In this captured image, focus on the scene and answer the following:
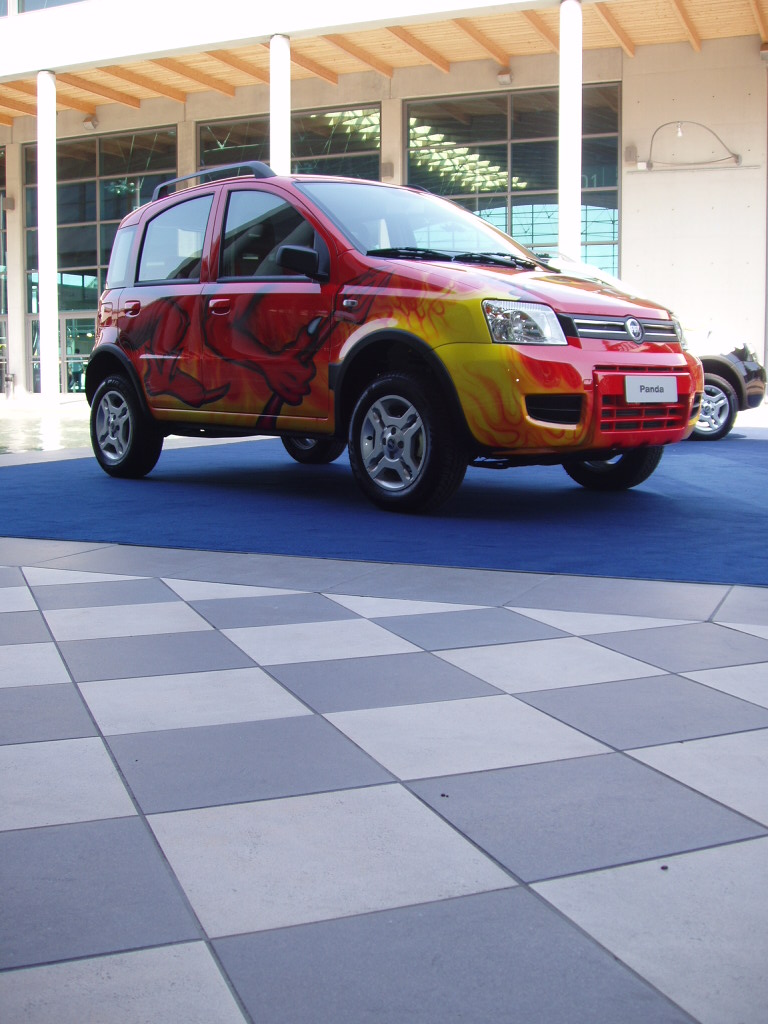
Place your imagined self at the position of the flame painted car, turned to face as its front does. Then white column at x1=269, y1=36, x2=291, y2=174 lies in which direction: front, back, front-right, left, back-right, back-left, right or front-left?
back-left

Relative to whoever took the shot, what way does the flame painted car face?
facing the viewer and to the right of the viewer

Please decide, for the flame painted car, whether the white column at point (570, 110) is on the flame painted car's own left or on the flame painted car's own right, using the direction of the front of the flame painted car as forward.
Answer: on the flame painted car's own left

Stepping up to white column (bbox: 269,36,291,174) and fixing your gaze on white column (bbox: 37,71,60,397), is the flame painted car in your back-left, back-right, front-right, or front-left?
back-left

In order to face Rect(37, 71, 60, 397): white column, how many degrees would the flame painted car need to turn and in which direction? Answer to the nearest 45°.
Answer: approximately 135° to its left
